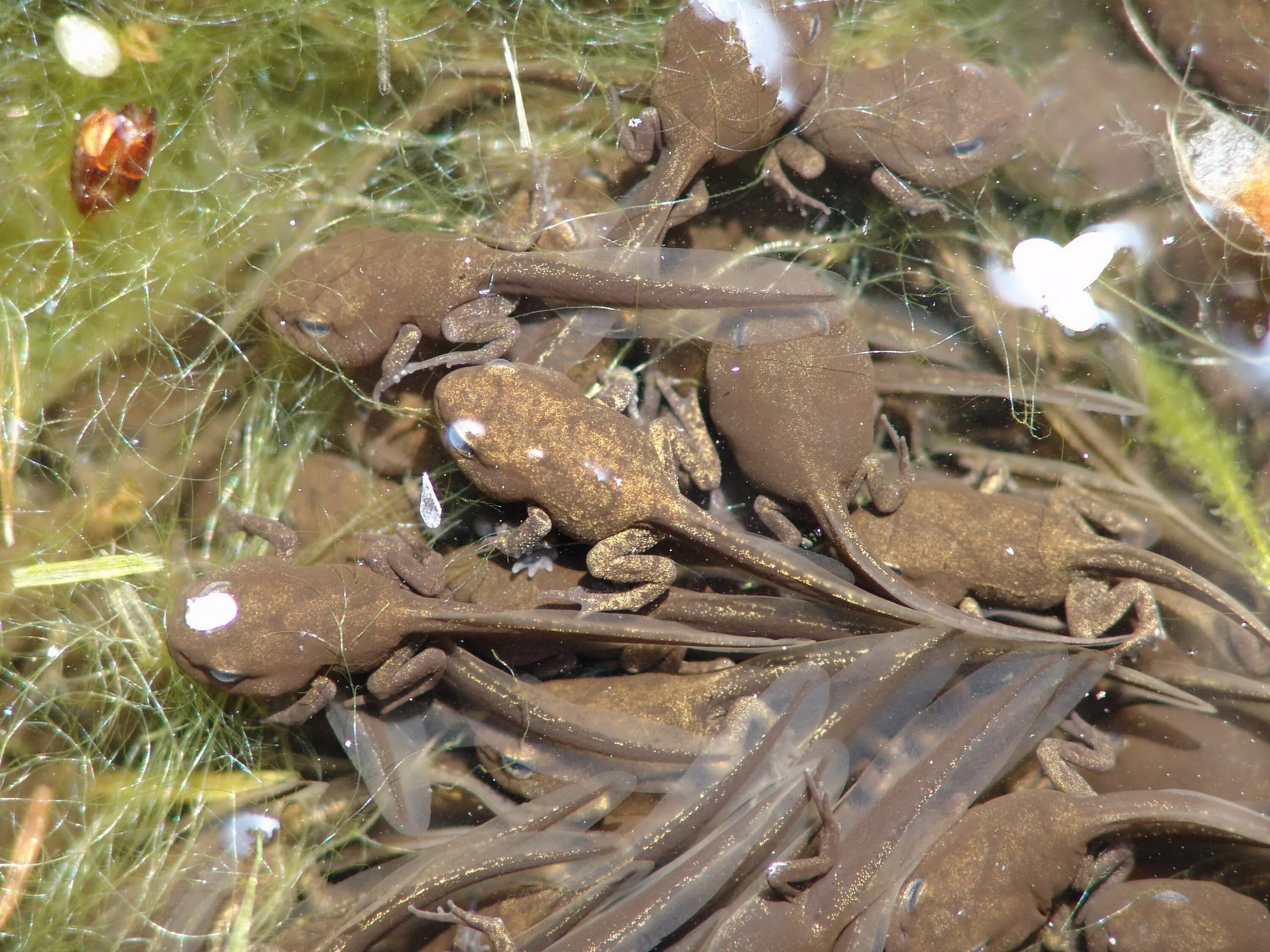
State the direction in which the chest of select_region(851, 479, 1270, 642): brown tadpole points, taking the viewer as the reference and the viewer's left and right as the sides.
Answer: facing to the left of the viewer

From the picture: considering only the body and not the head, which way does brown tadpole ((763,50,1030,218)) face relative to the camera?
to the viewer's right

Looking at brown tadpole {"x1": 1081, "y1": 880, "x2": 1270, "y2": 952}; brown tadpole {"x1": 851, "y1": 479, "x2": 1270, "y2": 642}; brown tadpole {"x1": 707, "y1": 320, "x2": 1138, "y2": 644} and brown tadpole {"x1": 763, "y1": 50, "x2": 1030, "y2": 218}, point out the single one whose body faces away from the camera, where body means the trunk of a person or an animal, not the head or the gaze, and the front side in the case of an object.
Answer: brown tadpole {"x1": 707, "y1": 320, "x2": 1138, "y2": 644}

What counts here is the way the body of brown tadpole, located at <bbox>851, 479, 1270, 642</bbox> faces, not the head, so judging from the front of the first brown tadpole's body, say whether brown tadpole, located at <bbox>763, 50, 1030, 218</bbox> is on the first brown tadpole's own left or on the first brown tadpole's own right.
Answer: on the first brown tadpole's own right

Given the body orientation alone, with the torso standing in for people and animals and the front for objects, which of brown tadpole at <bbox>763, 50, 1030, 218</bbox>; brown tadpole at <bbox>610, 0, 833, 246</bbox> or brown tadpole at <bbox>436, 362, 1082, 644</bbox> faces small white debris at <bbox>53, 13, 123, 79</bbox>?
brown tadpole at <bbox>436, 362, 1082, 644</bbox>

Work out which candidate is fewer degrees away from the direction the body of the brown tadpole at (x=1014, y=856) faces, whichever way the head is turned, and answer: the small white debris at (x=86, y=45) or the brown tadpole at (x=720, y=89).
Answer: the small white debris

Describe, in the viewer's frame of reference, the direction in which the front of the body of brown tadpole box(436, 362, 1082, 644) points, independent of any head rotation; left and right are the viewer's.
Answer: facing away from the viewer and to the left of the viewer

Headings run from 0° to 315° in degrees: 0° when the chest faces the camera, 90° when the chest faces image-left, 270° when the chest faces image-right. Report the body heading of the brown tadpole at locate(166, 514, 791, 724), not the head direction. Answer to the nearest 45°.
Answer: approximately 90°

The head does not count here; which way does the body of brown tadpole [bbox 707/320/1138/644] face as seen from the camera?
away from the camera

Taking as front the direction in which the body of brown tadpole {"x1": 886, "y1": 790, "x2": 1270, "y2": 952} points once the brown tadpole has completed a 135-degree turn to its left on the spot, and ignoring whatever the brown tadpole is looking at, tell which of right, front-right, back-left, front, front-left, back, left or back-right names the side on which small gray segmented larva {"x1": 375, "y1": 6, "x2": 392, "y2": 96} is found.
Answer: back-left

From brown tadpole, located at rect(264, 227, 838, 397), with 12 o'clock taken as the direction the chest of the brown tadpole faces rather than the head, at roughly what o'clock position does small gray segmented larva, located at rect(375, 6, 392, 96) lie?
The small gray segmented larva is roughly at 3 o'clock from the brown tadpole.

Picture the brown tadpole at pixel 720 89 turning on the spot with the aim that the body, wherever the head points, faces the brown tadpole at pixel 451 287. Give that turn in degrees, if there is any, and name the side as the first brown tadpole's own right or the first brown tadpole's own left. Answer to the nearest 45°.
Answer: approximately 180°

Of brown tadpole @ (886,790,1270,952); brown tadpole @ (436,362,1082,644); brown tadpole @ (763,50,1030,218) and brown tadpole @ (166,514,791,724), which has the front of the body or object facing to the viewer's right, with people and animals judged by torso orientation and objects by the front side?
brown tadpole @ (763,50,1030,218)

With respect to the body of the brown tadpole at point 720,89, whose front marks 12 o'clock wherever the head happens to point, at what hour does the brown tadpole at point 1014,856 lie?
the brown tadpole at point 1014,856 is roughly at 4 o'clock from the brown tadpole at point 720,89.

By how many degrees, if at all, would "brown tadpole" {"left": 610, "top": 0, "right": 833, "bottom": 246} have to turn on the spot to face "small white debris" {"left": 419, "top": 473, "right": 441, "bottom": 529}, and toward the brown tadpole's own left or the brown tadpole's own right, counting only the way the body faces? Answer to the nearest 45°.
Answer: approximately 180°
